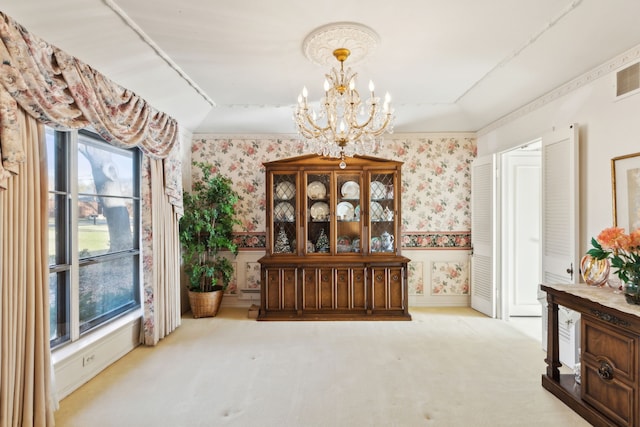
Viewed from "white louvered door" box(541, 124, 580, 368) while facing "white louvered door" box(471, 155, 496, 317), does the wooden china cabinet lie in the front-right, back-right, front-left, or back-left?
front-left

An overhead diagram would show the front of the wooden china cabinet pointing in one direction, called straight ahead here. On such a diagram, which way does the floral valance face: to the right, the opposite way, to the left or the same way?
to the left

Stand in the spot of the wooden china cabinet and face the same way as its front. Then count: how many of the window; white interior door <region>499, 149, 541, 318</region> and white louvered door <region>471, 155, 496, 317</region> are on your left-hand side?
2

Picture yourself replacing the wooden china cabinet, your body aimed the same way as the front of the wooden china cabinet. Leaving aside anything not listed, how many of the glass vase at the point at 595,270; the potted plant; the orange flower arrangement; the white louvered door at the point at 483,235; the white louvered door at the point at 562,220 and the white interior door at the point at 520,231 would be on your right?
1

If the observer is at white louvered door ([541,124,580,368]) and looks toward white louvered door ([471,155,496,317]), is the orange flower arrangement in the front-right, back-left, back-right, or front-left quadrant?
back-left

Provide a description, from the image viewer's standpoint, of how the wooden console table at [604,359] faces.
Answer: facing the viewer and to the left of the viewer

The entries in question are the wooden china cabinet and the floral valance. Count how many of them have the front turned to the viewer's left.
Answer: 0

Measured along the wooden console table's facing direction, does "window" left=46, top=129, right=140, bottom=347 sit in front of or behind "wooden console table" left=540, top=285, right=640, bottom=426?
in front

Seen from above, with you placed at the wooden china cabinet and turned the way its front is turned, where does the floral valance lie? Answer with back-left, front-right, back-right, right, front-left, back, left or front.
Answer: front-right

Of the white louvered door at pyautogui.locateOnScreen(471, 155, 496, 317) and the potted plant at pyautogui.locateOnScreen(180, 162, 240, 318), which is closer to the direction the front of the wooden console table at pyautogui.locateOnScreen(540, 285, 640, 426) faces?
the potted plant

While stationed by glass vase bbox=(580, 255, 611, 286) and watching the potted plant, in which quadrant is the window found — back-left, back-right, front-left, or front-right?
front-left

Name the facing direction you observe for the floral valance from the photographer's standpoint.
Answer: facing the viewer and to the right of the viewer

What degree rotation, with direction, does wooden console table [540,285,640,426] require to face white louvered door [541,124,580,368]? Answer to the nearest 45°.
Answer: approximately 135° to its right

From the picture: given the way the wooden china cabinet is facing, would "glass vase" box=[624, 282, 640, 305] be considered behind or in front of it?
in front

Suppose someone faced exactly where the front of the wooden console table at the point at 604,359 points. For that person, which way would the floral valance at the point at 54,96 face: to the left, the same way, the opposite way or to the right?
the opposite way

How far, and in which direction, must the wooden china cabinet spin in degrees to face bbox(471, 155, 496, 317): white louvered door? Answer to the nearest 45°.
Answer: approximately 90° to its left

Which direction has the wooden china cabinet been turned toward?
toward the camera

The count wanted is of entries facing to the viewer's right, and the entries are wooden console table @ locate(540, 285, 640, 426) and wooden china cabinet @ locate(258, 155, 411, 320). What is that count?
0

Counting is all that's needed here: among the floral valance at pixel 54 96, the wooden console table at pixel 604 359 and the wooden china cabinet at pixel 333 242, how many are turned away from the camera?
0

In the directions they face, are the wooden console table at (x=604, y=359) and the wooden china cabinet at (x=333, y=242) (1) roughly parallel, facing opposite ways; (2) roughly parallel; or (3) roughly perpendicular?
roughly perpendicular
